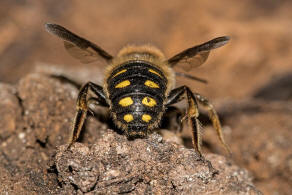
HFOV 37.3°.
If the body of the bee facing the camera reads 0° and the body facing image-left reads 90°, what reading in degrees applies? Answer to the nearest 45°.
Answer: approximately 180°
